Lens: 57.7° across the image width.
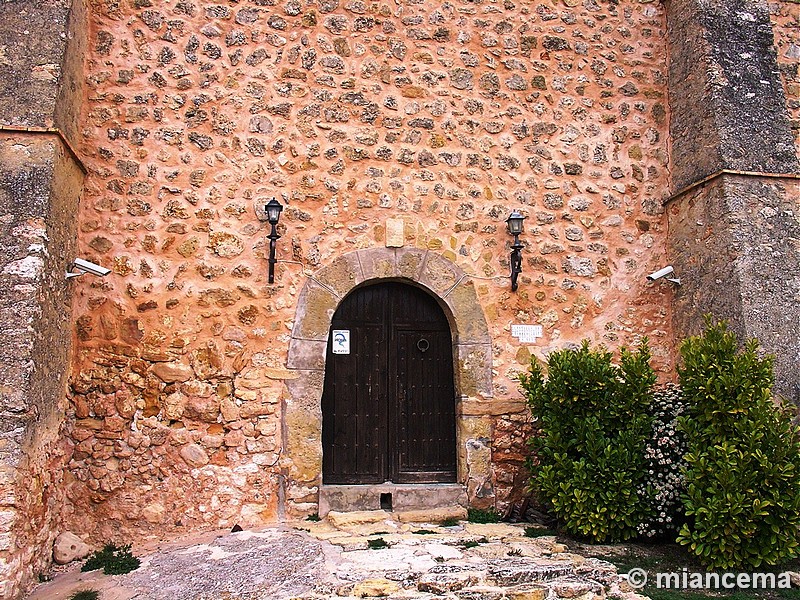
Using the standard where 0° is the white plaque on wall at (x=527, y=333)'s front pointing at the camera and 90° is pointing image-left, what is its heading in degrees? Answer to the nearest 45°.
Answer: approximately 0°

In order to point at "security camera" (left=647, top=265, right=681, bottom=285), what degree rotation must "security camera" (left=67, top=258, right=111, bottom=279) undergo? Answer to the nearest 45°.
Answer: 0° — it already faces it

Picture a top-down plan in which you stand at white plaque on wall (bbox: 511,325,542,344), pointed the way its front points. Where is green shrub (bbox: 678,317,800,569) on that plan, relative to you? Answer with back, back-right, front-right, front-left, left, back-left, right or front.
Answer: front-left

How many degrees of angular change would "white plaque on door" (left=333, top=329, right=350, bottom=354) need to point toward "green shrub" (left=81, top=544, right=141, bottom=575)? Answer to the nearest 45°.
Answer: approximately 45° to its right

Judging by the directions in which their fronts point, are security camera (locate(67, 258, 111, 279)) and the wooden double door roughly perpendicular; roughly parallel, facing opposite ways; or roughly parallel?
roughly perpendicular

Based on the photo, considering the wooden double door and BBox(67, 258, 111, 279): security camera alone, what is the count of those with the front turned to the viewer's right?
1

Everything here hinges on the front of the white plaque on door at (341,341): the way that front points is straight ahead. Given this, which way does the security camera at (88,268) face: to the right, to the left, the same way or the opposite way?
to the left

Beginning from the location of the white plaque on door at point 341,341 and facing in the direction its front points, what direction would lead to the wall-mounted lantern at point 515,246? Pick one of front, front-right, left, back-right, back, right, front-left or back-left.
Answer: left

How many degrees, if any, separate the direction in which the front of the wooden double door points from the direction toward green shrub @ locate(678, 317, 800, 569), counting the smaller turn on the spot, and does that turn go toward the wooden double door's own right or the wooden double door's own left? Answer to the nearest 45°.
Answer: approximately 45° to the wooden double door's own left

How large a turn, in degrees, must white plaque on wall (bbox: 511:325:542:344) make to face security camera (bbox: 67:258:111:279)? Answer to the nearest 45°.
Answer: approximately 45° to its right

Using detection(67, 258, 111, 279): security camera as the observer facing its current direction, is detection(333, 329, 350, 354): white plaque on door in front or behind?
in front

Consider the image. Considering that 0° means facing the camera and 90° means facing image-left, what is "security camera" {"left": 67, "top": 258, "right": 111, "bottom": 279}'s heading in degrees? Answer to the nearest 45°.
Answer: approximately 270°
